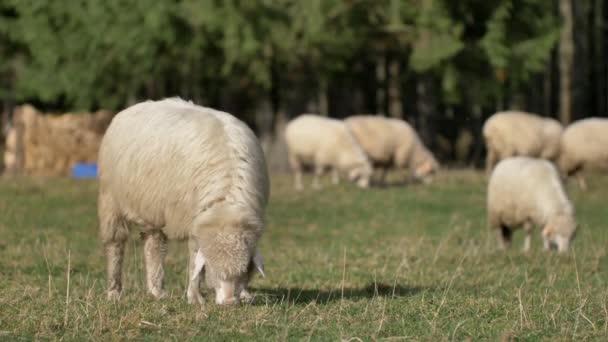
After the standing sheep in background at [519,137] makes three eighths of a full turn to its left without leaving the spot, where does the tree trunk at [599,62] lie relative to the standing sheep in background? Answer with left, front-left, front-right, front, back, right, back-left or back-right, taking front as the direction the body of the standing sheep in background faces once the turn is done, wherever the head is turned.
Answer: front-right

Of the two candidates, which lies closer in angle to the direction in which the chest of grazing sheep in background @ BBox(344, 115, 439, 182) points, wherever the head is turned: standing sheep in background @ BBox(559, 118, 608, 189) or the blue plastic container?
the standing sheep in background

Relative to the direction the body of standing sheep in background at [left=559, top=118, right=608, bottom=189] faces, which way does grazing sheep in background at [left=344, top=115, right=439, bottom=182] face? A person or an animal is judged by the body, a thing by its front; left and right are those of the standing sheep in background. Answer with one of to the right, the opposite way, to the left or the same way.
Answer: the same way

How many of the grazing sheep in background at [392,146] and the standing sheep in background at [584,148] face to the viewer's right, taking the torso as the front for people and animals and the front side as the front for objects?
2

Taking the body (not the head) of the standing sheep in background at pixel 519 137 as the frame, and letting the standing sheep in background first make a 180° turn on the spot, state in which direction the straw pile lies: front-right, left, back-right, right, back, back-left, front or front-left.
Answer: front

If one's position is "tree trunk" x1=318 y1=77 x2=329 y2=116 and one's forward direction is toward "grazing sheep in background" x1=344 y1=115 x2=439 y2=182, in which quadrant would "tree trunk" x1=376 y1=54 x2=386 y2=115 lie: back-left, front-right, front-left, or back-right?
front-left

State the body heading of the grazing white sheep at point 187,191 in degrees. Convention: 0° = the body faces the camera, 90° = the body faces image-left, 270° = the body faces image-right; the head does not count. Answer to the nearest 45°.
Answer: approximately 315°

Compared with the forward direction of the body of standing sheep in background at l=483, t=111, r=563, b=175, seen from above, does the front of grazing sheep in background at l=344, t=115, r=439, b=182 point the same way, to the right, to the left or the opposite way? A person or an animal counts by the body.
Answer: the same way

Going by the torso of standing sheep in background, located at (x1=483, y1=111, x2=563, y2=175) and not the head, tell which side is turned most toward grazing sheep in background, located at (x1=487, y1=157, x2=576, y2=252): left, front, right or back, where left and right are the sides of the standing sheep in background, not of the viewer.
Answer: right

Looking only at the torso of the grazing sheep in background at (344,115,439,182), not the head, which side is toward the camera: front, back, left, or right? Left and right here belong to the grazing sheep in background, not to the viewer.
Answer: right

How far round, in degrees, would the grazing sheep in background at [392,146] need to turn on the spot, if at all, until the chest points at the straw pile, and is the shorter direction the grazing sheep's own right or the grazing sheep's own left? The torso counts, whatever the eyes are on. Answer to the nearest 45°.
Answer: approximately 180°

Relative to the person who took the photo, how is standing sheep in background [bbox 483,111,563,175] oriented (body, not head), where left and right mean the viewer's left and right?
facing to the right of the viewer

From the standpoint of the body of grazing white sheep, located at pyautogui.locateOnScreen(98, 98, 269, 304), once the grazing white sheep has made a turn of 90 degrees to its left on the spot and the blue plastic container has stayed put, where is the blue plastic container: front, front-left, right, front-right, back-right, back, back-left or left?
front-left

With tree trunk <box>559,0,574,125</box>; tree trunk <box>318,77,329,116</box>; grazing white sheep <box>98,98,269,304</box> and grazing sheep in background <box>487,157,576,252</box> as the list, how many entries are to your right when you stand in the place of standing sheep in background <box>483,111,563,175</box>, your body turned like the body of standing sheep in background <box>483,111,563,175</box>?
2

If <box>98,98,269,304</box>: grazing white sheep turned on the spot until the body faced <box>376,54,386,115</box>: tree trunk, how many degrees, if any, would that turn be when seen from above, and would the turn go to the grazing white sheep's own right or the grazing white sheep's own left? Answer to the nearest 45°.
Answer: approximately 135° to the grazing white sheep's own left

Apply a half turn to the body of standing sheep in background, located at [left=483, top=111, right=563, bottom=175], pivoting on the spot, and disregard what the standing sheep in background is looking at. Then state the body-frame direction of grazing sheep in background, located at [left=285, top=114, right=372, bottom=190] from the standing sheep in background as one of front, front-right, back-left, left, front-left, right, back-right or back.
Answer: front-left

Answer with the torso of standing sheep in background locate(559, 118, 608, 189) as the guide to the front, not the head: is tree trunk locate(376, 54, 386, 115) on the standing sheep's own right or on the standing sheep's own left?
on the standing sheep's own left

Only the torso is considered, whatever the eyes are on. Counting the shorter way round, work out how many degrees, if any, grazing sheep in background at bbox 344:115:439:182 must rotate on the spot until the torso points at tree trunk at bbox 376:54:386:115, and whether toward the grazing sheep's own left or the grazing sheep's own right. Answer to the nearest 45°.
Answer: approximately 90° to the grazing sheep's own left
